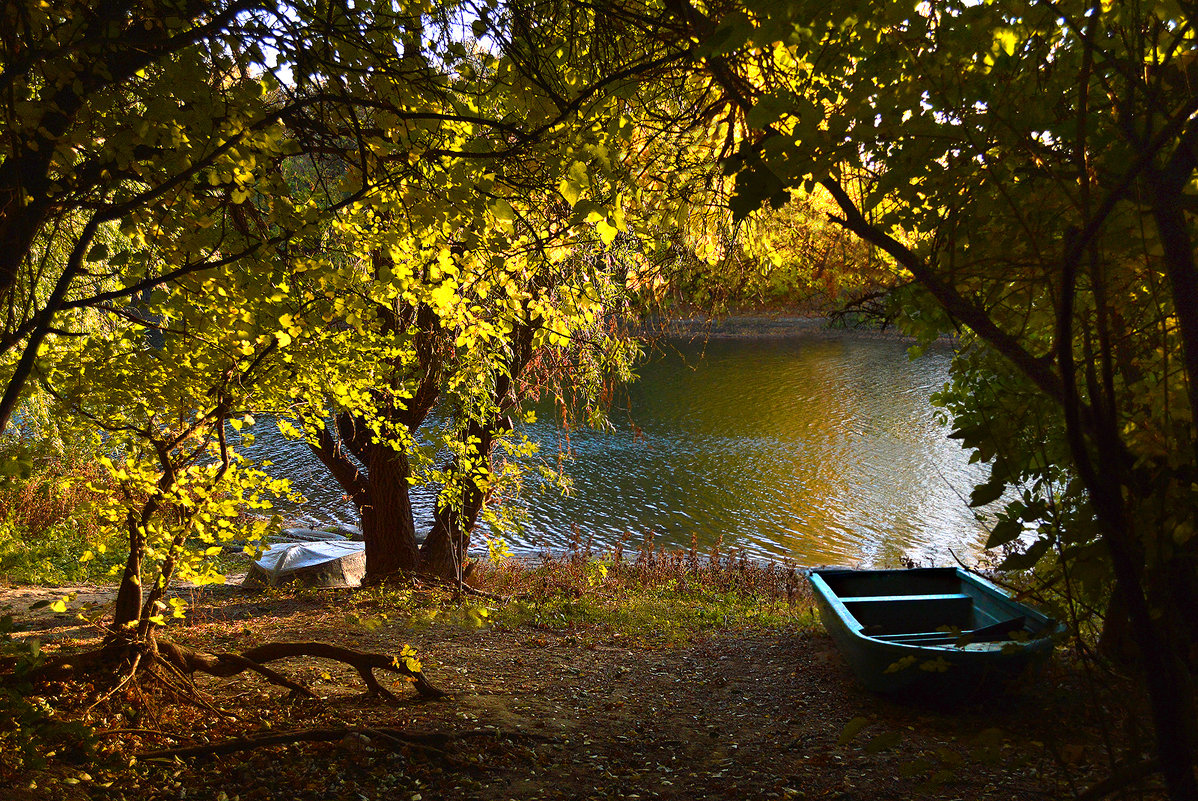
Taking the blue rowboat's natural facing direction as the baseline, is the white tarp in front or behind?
behind

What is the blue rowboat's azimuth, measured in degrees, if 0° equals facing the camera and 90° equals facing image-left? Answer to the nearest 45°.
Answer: approximately 315°
